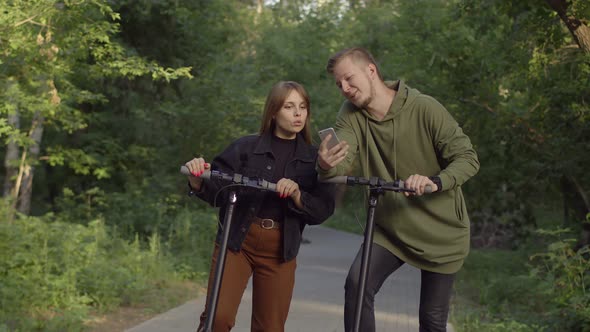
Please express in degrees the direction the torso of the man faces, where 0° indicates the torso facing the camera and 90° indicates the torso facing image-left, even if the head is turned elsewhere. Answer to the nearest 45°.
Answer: approximately 45°

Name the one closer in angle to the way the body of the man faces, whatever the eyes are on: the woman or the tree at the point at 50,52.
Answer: the woman

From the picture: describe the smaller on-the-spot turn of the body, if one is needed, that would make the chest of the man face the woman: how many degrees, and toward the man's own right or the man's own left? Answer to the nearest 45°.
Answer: approximately 45° to the man's own right

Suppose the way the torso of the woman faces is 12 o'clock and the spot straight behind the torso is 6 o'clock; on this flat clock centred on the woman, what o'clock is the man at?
The man is roughly at 9 o'clock from the woman.

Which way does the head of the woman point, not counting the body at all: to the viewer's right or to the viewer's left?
to the viewer's right

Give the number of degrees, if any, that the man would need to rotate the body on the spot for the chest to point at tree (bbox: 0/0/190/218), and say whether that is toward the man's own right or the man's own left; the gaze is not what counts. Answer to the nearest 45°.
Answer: approximately 90° to the man's own right

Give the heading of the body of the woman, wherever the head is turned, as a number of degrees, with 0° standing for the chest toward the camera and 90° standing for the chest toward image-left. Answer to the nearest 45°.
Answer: approximately 0°

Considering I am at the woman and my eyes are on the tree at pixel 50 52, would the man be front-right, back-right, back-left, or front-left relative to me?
back-right

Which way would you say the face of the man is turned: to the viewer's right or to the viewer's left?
to the viewer's left
